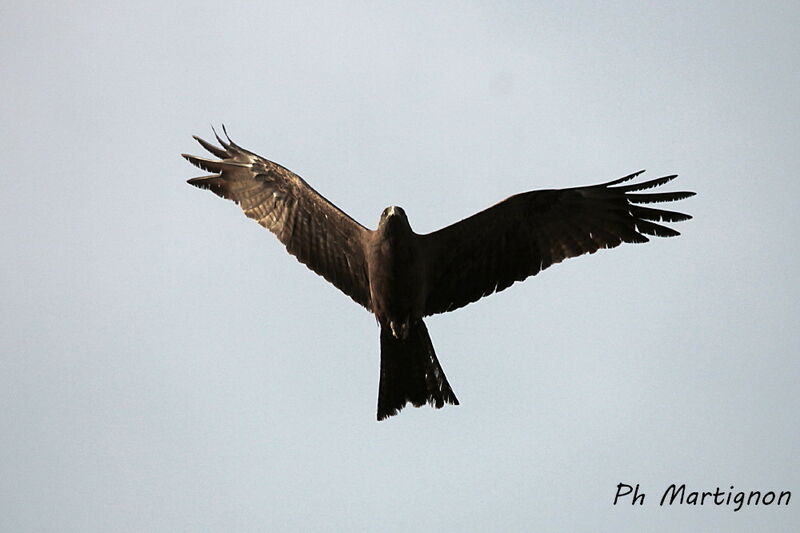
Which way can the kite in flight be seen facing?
toward the camera
